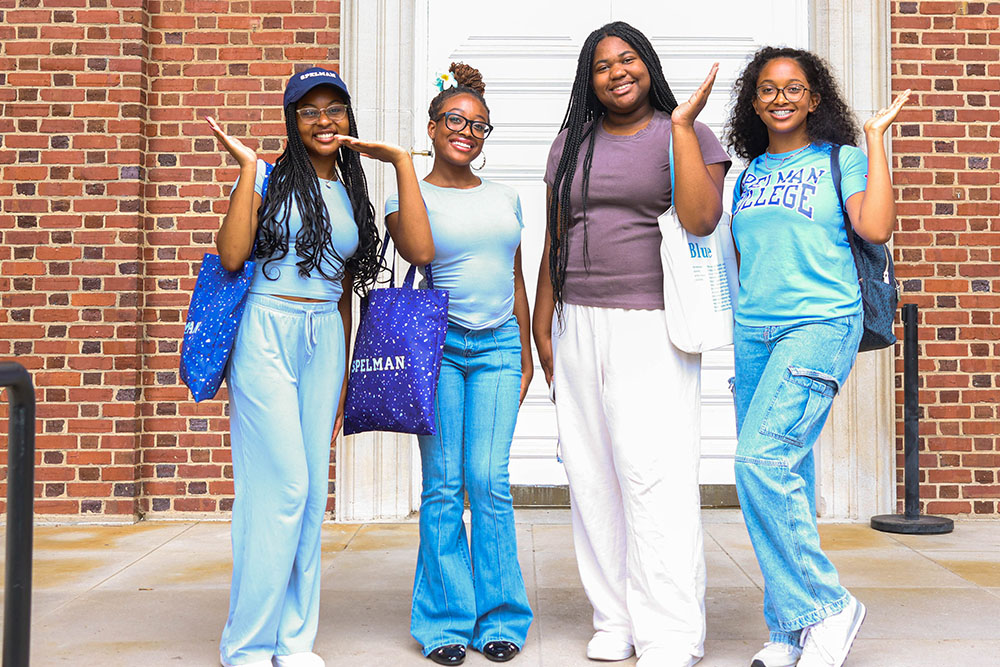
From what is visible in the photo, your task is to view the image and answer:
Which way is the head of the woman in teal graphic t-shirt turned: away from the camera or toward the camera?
toward the camera

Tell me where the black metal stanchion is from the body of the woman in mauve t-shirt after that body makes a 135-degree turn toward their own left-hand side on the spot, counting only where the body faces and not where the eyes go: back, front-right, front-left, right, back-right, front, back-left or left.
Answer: front

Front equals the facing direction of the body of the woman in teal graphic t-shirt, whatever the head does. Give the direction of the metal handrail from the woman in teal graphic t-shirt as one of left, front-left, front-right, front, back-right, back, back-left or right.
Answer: front

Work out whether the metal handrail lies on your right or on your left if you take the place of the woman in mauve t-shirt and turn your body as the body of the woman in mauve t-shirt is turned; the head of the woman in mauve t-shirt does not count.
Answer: on your right

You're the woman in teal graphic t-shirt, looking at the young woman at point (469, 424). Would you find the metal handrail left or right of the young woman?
left

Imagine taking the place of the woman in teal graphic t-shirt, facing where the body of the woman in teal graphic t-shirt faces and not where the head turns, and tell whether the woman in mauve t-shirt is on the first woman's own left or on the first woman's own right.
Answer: on the first woman's own right

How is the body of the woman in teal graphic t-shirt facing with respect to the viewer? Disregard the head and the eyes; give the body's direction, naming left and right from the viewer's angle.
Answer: facing the viewer and to the left of the viewer

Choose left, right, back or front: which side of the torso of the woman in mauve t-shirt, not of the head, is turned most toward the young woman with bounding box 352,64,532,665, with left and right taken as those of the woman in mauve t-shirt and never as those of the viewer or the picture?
right

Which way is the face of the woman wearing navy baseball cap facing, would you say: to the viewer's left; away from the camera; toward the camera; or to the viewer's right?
toward the camera

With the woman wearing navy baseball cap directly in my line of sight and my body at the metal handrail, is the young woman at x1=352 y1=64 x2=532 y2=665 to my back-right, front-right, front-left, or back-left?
front-right

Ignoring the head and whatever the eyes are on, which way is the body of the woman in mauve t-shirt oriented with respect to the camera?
toward the camera

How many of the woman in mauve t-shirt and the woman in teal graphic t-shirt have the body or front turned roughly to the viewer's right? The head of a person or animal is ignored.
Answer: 0

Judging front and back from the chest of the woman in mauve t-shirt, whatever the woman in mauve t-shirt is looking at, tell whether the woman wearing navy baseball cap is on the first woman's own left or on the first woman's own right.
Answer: on the first woman's own right
